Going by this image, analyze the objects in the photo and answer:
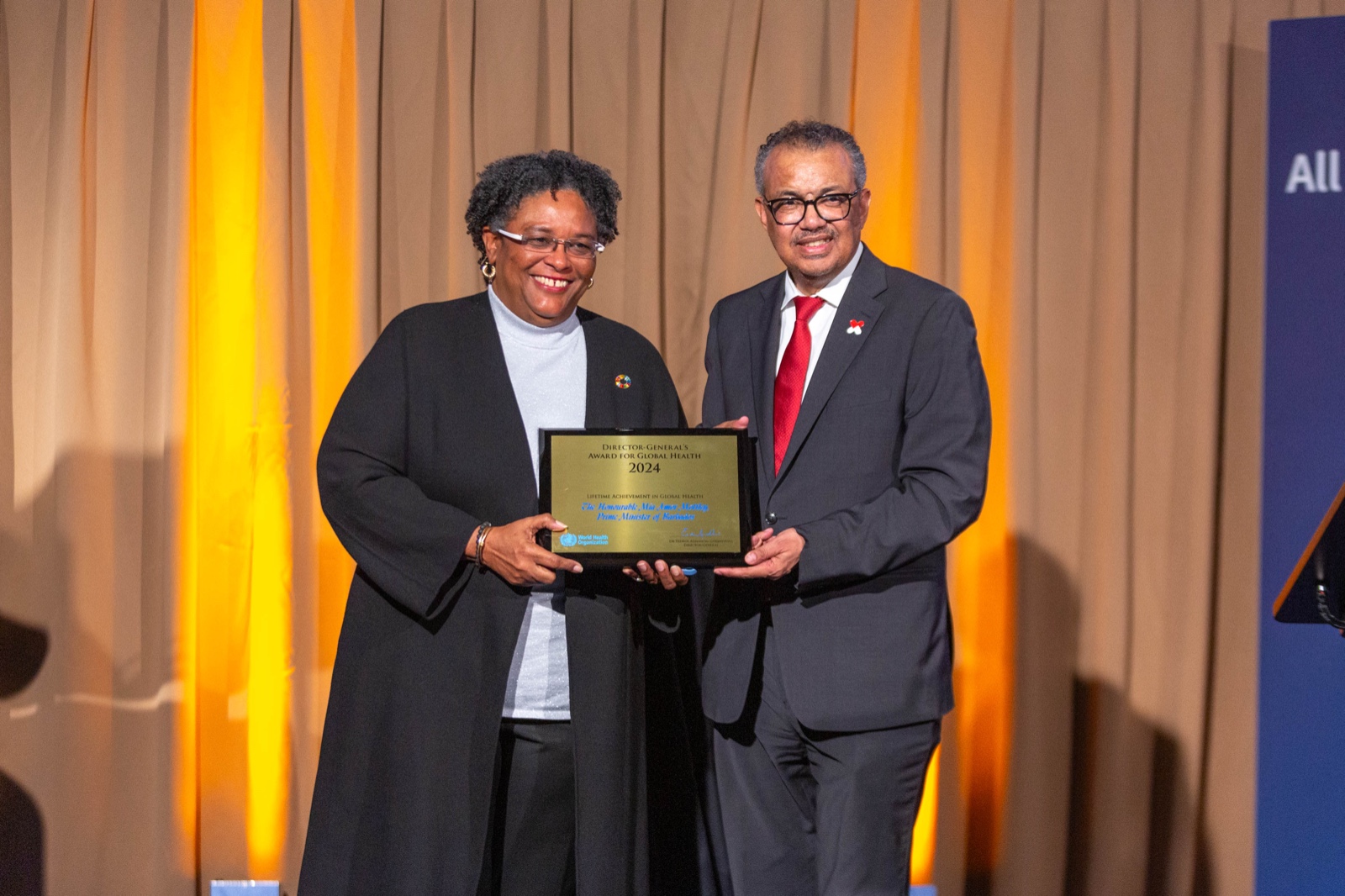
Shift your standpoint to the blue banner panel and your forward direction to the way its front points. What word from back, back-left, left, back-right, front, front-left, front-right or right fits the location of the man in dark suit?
front-right

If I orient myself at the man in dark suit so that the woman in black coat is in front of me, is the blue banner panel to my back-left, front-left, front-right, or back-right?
back-right

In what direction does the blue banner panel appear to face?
toward the camera

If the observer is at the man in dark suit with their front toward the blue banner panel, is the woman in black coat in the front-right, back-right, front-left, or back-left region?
back-left

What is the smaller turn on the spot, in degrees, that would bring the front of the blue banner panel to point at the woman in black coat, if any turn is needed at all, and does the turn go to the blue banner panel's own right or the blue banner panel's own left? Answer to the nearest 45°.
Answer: approximately 45° to the blue banner panel's own right
